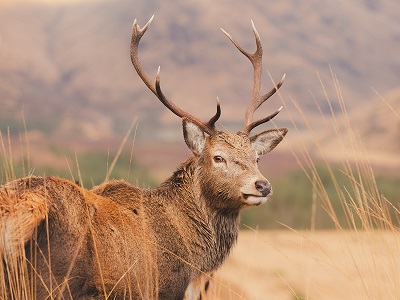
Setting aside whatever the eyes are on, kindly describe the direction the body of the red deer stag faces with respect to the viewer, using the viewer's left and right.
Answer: facing away from the viewer and to the right of the viewer
